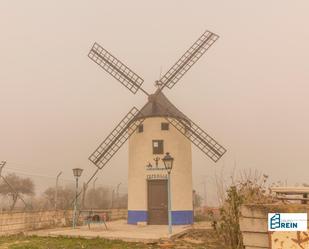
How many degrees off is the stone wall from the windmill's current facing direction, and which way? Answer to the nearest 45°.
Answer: approximately 90° to its right

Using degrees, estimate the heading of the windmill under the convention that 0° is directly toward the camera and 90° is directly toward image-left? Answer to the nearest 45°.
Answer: approximately 0°
